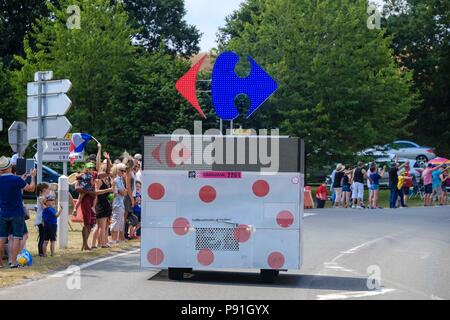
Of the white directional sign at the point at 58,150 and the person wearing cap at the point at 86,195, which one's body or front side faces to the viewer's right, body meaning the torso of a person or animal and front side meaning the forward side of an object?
the person wearing cap

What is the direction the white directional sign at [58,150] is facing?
toward the camera

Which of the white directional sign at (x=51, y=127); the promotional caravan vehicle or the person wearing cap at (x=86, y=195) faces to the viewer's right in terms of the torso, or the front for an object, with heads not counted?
the person wearing cap

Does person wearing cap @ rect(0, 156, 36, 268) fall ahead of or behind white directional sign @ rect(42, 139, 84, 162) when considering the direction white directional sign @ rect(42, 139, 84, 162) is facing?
ahead

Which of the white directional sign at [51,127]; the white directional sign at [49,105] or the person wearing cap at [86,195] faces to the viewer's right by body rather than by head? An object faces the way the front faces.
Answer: the person wearing cap

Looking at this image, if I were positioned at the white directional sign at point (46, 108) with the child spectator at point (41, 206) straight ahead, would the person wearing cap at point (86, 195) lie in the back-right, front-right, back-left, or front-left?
front-left

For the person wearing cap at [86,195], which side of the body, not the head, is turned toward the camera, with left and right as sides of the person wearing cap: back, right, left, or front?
right
